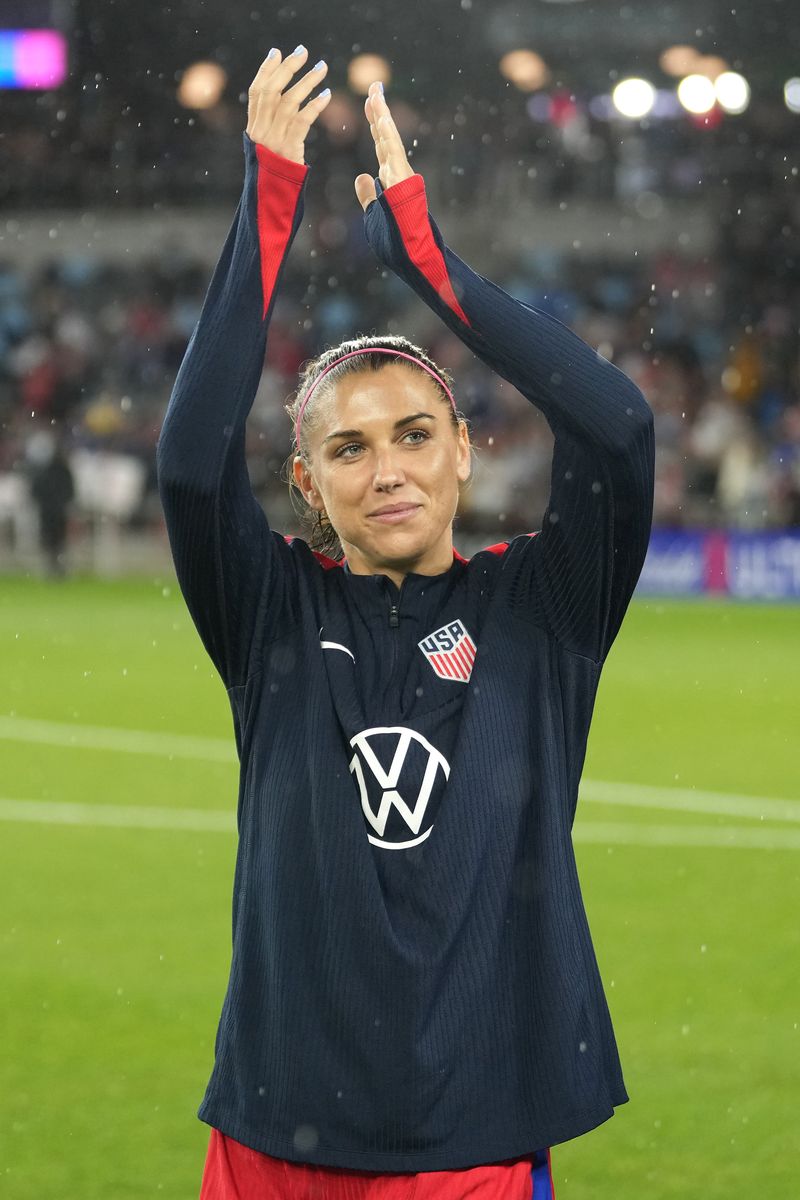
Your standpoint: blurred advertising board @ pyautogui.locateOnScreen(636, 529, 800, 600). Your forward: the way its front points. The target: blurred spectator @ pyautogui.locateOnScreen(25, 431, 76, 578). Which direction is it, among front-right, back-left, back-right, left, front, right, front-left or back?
right

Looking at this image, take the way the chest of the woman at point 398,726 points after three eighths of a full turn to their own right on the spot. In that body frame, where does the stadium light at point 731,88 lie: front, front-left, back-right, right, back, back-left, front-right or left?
front-right

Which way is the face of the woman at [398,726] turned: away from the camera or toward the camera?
toward the camera

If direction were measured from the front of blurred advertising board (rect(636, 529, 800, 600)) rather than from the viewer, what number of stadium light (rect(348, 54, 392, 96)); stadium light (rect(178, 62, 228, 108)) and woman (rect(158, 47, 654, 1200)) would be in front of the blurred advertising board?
1

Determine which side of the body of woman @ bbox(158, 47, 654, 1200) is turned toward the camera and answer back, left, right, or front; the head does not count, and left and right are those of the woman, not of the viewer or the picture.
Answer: front

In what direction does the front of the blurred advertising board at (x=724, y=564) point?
toward the camera

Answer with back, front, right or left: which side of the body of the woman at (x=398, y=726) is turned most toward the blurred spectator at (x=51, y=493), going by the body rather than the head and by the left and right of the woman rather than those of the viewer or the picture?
back

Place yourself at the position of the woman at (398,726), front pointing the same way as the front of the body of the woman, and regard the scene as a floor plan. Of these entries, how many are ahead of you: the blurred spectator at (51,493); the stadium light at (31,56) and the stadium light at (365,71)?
0

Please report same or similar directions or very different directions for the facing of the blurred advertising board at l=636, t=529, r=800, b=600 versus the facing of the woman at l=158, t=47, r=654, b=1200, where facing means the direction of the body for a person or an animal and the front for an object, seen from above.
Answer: same or similar directions

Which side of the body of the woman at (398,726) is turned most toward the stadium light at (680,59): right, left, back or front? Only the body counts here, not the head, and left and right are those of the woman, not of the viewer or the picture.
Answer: back

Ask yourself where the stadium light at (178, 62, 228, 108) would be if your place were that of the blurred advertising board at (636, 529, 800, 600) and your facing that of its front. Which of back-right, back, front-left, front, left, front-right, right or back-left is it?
back-right

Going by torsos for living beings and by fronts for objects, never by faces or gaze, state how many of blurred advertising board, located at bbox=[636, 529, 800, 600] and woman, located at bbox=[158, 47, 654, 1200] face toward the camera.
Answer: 2
